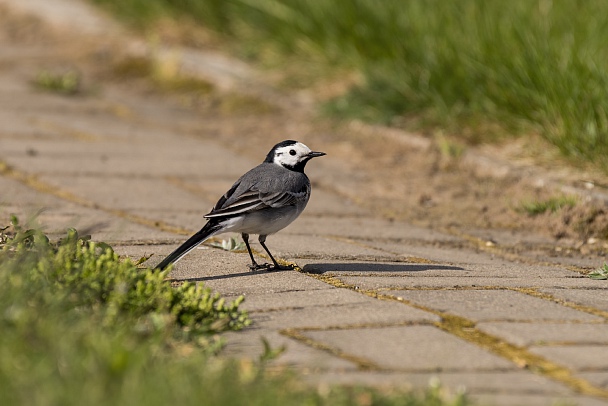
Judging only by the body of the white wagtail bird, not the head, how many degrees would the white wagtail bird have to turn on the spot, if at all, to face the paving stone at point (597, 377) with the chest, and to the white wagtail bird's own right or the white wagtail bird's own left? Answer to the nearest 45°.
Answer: approximately 45° to the white wagtail bird's own right

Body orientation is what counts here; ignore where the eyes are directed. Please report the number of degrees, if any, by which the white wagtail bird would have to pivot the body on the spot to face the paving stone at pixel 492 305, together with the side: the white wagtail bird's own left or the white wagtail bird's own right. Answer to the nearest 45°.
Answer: approximately 45° to the white wagtail bird's own right

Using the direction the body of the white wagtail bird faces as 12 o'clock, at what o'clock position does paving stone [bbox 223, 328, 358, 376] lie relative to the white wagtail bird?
The paving stone is roughly at 3 o'clock from the white wagtail bird.

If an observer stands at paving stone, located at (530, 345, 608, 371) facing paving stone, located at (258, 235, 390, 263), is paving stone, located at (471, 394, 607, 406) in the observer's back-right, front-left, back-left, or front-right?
back-left

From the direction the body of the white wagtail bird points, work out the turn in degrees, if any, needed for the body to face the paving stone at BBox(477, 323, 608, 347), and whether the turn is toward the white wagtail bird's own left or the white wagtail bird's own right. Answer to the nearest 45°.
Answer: approximately 45° to the white wagtail bird's own right

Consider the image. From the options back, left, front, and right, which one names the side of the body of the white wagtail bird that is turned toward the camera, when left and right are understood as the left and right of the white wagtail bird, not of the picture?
right

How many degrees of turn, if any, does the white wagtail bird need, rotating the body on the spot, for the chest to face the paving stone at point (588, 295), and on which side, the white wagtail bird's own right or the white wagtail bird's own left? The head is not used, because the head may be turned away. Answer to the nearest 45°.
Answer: approximately 45° to the white wagtail bird's own right

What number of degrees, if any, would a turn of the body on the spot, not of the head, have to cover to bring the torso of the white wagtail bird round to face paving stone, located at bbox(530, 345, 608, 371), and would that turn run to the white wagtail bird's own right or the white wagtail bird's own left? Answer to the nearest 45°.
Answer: approximately 45° to the white wagtail bird's own right

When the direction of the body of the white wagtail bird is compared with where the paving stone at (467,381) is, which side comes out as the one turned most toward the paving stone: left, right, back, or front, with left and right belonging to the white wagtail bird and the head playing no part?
right

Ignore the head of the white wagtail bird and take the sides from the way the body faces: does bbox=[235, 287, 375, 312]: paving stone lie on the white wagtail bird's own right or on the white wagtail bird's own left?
on the white wagtail bird's own right

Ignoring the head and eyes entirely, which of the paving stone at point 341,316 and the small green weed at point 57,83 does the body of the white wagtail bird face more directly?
the paving stone
